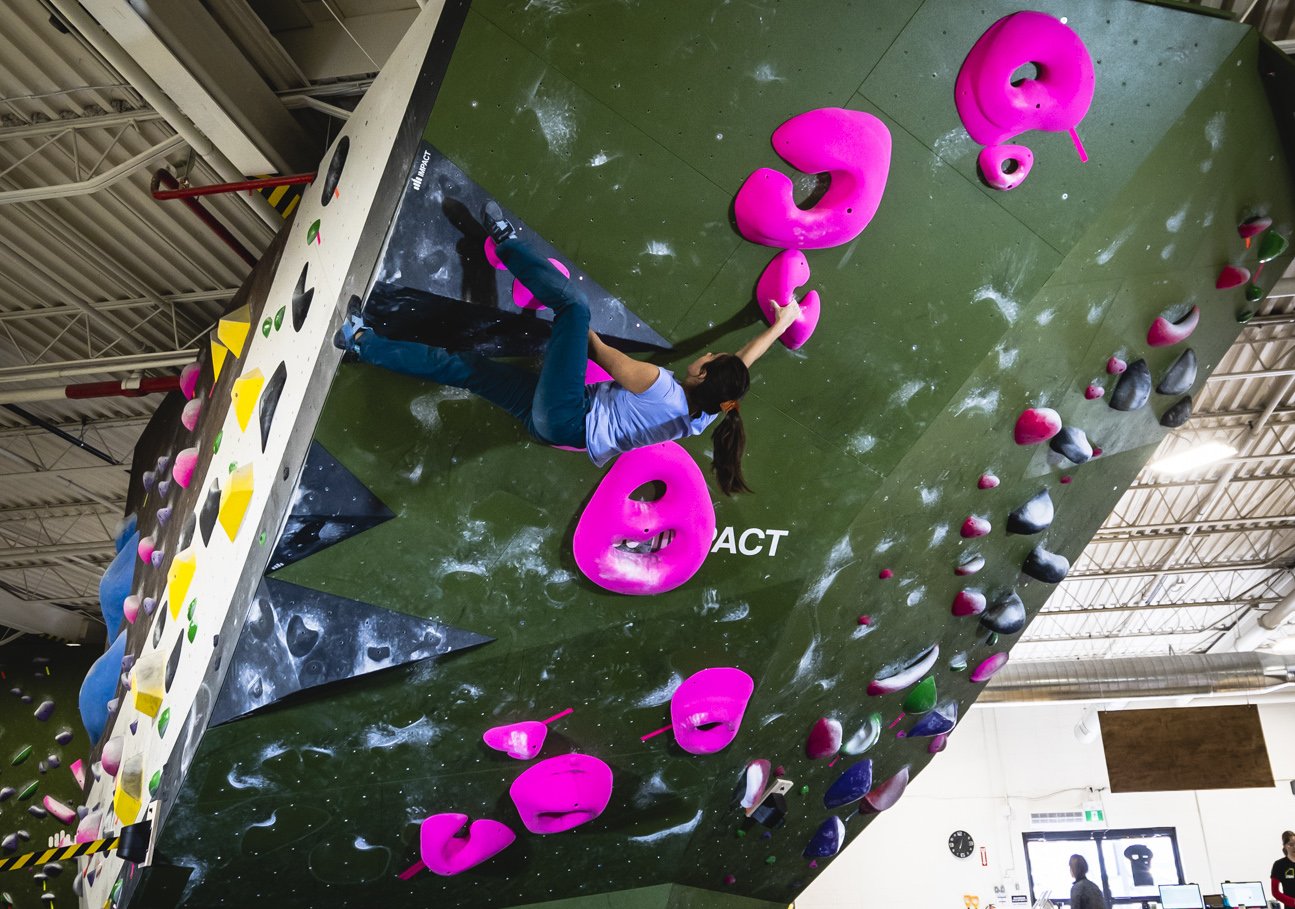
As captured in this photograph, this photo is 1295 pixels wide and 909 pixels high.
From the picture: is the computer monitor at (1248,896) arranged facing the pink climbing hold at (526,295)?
yes

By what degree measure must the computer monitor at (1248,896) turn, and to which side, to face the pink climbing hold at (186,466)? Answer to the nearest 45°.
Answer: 0° — it already faces it

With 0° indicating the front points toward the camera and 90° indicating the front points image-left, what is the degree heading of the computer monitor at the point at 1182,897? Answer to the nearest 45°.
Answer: approximately 0°

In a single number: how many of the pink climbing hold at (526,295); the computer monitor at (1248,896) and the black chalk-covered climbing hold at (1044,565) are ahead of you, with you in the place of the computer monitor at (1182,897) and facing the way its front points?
2

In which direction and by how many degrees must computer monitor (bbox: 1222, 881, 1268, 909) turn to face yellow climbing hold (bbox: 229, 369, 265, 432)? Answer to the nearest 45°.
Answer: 0° — it already faces it

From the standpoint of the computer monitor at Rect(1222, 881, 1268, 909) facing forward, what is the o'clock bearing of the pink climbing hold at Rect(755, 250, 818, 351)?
The pink climbing hold is roughly at 12 o'clock from the computer monitor.

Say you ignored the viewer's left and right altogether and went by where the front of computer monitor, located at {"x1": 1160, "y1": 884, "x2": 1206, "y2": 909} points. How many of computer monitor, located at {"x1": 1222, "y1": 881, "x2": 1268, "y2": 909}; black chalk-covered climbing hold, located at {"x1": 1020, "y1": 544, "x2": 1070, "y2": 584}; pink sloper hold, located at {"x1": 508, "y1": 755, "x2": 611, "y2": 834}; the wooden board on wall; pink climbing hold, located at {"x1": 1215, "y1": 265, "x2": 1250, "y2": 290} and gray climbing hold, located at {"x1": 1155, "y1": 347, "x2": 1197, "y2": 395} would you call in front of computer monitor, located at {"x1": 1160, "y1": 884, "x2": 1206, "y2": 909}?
4

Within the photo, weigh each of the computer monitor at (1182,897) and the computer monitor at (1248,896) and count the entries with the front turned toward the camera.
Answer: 2

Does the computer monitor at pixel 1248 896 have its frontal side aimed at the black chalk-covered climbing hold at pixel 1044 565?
yes

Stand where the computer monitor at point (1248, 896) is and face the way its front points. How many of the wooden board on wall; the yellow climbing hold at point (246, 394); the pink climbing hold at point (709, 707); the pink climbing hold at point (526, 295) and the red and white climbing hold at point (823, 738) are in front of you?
4
